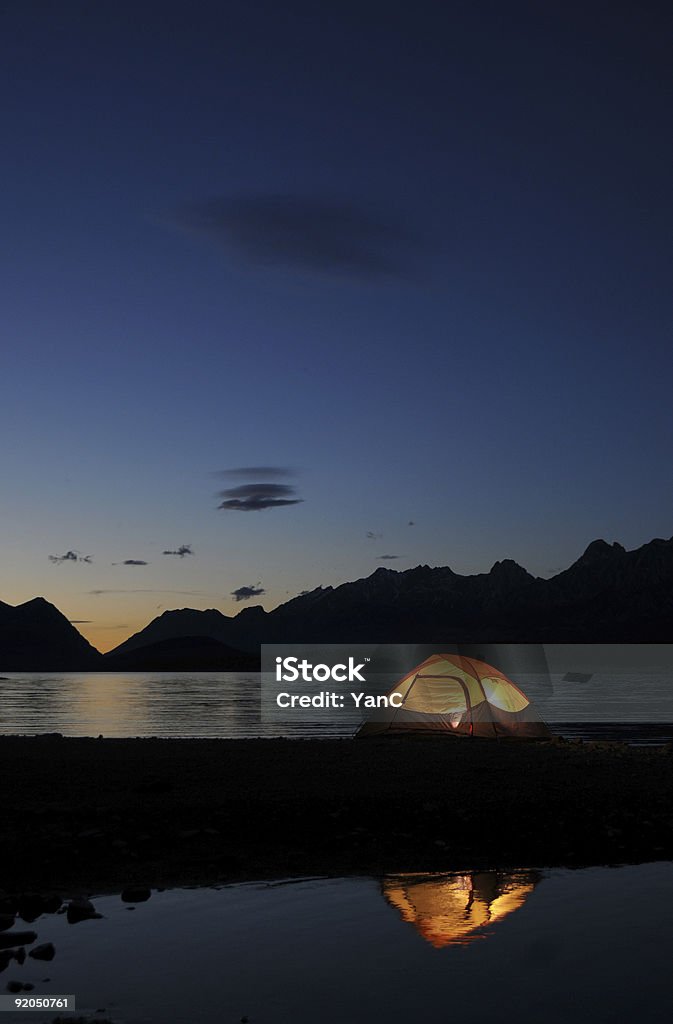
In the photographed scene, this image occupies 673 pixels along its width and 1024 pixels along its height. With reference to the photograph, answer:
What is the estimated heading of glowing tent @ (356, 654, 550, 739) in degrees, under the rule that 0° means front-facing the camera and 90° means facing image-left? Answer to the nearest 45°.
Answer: approximately 45°

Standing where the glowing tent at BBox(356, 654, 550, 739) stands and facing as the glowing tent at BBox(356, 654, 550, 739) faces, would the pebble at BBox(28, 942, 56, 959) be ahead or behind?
ahead
